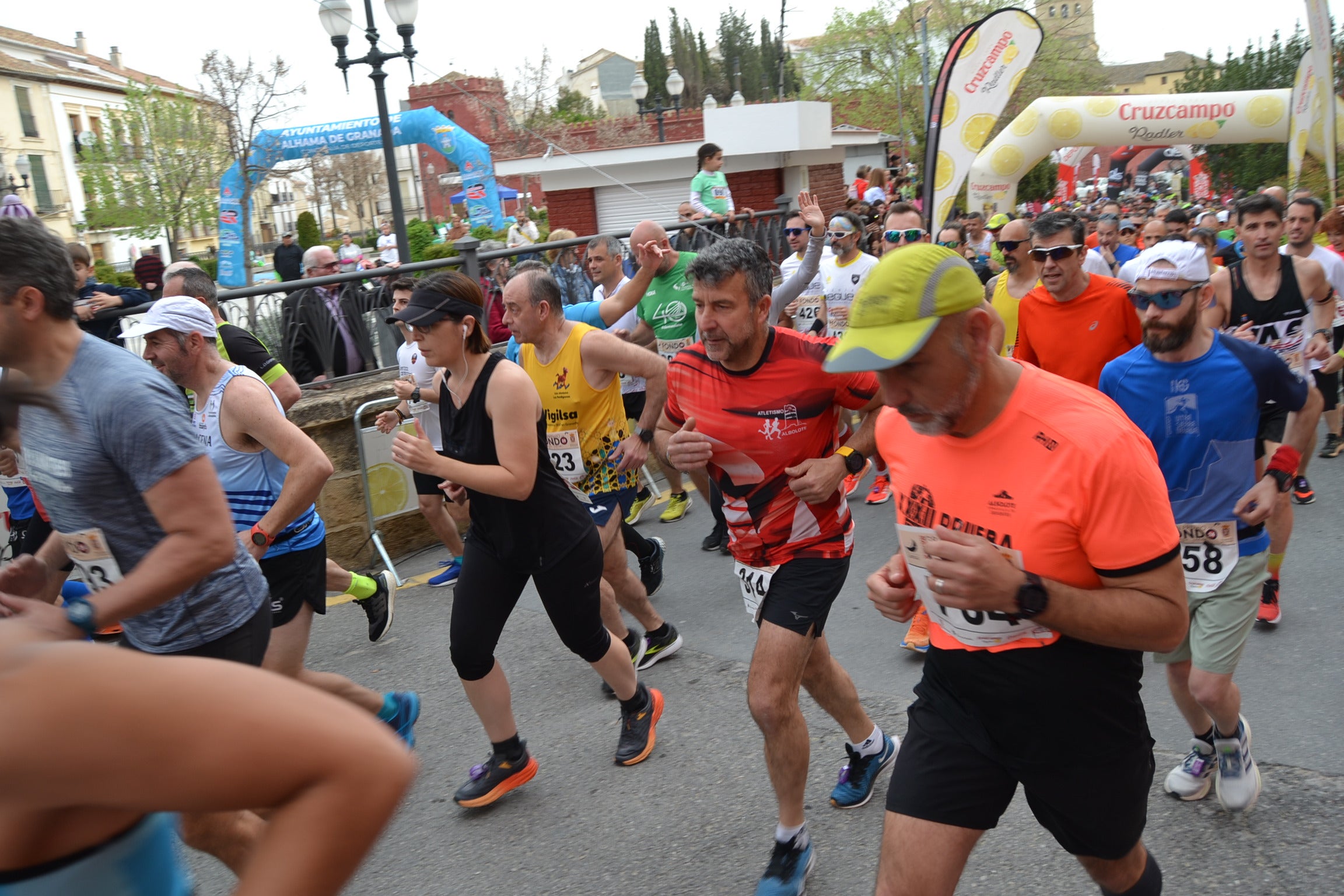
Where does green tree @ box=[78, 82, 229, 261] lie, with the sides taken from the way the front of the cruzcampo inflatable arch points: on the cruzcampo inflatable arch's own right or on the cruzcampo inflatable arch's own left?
on the cruzcampo inflatable arch's own right

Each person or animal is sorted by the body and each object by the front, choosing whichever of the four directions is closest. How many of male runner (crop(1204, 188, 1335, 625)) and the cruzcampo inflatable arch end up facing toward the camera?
2

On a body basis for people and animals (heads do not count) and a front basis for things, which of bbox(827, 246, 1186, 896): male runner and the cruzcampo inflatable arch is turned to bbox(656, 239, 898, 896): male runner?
the cruzcampo inflatable arch

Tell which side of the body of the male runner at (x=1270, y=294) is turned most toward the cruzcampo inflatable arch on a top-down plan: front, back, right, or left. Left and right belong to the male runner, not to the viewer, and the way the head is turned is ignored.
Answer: back

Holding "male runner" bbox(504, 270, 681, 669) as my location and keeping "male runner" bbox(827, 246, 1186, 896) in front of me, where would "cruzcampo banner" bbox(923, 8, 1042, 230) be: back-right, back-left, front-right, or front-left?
back-left

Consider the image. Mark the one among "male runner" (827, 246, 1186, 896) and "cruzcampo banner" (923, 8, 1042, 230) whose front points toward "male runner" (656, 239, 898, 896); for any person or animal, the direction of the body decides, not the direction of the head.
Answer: the cruzcampo banner

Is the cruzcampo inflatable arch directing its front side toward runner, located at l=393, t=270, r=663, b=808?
yes

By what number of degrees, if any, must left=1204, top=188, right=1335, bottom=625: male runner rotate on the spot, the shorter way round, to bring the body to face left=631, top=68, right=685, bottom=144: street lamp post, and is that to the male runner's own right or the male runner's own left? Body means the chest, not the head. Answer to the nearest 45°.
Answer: approximately 135° to the male runner's own right

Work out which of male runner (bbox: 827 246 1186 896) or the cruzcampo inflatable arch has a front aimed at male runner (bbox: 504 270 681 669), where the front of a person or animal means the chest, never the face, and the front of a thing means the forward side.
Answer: the cruzcampo inflatable arch

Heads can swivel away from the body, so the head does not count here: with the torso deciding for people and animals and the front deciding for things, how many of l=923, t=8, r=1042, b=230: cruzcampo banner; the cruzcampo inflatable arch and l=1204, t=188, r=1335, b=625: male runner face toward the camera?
3

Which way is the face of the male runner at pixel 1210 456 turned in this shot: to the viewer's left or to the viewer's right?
to the viewer's left

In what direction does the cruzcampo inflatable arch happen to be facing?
toward the camera

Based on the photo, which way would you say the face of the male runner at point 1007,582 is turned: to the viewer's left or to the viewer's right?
to the viewer's left

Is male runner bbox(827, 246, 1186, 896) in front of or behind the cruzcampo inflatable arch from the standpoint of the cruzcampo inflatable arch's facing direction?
in front

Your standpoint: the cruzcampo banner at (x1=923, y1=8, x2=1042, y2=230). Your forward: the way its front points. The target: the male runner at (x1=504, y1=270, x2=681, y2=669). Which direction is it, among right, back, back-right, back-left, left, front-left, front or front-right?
front

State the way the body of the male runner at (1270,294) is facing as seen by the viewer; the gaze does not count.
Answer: toward the camera

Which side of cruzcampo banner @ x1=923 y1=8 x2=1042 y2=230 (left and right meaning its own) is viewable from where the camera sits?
front
